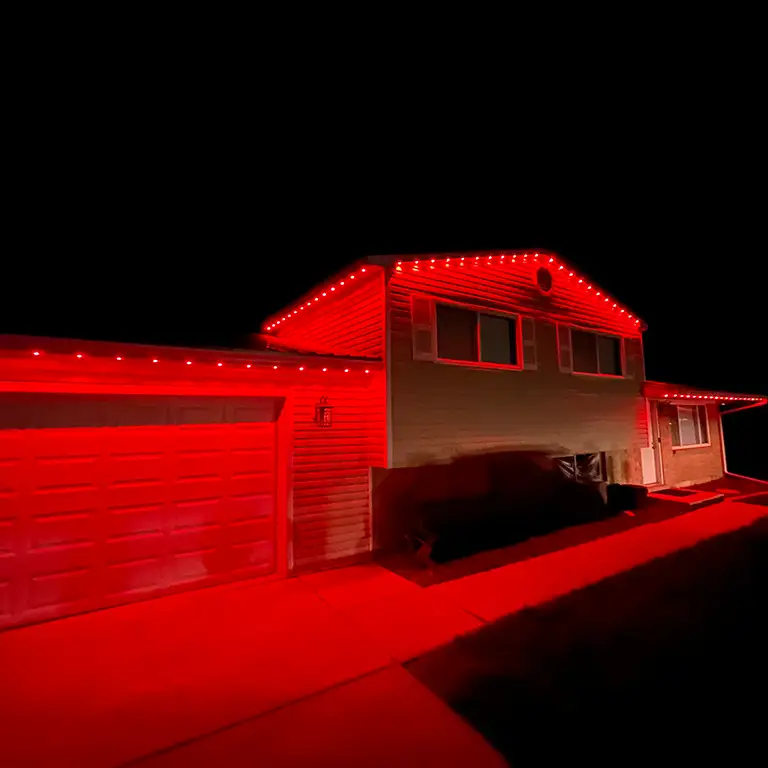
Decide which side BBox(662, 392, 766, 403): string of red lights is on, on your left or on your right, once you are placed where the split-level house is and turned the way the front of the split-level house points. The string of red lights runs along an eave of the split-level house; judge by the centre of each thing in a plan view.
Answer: on your left
